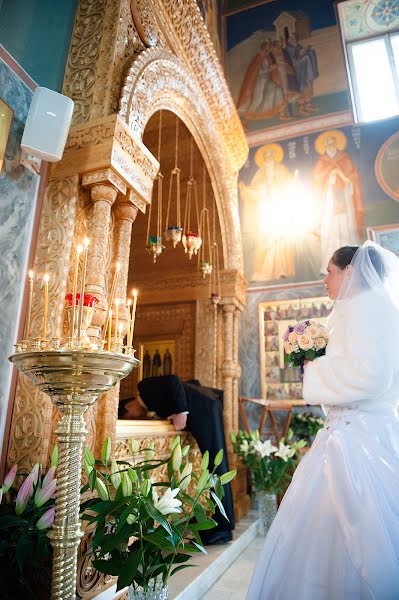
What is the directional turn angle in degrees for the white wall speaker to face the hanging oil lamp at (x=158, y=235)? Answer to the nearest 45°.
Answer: approximately 135° to its left

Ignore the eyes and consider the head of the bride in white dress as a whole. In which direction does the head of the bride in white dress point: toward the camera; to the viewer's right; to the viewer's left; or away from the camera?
to the viewer's left

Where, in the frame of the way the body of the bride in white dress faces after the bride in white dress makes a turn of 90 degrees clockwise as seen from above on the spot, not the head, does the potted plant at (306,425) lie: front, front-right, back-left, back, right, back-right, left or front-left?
front

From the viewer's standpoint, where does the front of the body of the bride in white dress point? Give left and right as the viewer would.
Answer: facing to the left of the viewer

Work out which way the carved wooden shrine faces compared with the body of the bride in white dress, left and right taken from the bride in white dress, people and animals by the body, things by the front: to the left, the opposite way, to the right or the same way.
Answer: the opposite way

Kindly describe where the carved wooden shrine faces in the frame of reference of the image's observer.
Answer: facing the viewer and to the right of the viewer

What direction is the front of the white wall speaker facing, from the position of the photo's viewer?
facing the viewer

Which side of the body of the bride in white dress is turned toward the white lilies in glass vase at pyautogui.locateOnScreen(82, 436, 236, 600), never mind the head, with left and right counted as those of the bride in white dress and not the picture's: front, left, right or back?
front
